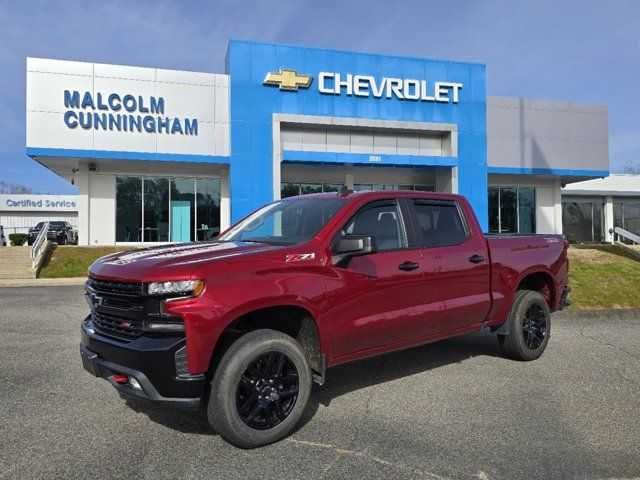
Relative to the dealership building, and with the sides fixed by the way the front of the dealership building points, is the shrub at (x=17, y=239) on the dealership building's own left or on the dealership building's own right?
on the dealership building's own right

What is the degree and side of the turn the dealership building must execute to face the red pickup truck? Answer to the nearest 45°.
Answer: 0° — it already faces it

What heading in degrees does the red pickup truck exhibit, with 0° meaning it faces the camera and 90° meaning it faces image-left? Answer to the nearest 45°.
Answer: approximately 45°

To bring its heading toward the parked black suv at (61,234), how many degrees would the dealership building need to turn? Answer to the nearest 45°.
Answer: approximately 135° to its right

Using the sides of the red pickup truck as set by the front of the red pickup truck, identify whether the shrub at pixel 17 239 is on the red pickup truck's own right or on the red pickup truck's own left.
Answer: on the red pickup truck's own right

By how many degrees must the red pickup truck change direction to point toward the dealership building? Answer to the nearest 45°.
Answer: approximately 135° to its right

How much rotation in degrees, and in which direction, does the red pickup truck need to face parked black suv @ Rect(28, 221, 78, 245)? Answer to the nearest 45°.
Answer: approximately 90° to its right

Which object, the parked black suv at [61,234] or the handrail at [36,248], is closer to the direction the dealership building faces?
the handrail
